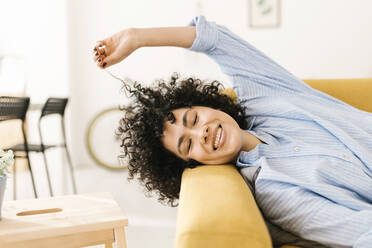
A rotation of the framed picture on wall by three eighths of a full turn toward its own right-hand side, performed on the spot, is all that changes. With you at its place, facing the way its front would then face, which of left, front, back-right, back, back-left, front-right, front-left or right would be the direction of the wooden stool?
back-left

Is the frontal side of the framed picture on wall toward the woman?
yes

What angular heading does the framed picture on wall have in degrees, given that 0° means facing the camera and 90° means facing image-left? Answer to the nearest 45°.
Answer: approximately 0°
